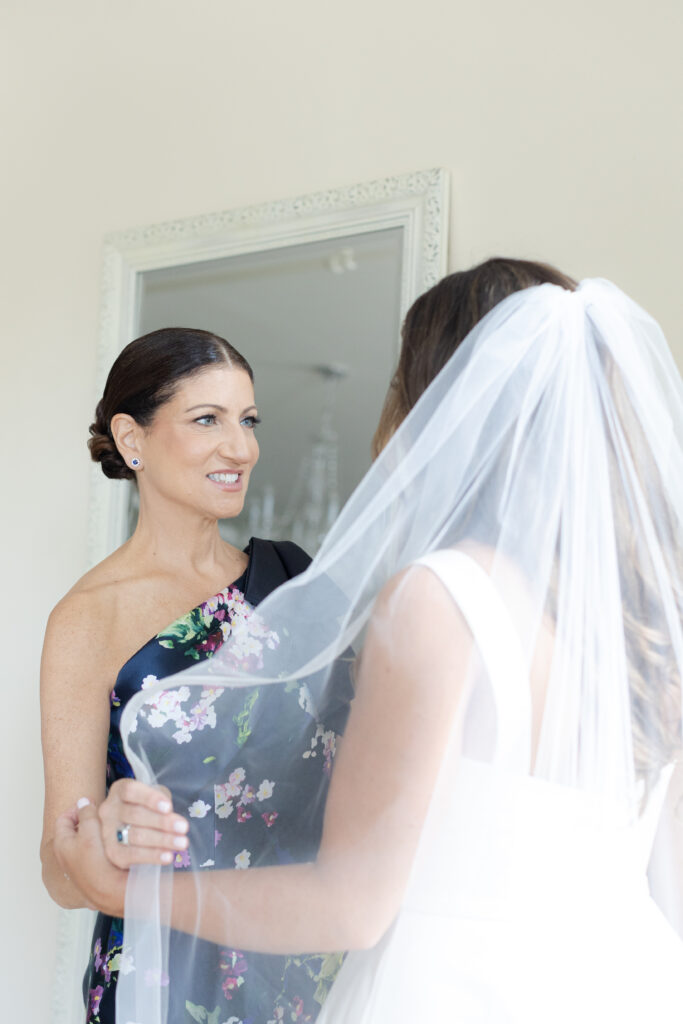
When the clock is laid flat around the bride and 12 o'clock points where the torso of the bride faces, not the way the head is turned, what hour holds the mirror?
The mirror is roughly at 1 o'clock from the bride.

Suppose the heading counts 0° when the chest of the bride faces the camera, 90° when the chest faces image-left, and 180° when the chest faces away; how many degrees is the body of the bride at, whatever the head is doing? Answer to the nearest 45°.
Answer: approximately 135°

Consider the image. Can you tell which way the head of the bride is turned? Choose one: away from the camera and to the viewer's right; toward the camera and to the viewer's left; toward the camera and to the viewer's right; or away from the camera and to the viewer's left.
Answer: away from the camera and to the viewer's left

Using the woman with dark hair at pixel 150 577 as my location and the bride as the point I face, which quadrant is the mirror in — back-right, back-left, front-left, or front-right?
back-left

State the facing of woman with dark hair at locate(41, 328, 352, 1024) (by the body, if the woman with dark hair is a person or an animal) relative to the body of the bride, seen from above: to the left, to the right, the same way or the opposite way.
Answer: the opposite way

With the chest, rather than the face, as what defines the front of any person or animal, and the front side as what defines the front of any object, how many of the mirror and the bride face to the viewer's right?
0

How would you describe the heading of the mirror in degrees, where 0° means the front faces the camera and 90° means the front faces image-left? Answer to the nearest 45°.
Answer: approximately 45°

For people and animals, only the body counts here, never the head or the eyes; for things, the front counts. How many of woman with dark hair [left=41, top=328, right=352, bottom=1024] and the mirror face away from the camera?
0
